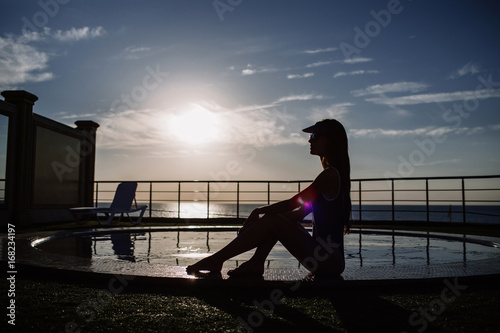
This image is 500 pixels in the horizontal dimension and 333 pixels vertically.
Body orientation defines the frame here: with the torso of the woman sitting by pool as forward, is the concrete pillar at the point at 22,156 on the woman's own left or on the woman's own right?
on the woman's own right

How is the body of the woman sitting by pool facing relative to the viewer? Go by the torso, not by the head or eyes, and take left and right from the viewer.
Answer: facing to the left of the viewer

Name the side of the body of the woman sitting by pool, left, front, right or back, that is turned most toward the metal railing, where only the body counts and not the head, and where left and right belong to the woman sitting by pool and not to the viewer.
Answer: right

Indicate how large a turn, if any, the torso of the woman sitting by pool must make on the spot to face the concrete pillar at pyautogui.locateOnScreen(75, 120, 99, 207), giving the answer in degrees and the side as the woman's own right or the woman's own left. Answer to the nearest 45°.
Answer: approximately 45° to the woman's own right

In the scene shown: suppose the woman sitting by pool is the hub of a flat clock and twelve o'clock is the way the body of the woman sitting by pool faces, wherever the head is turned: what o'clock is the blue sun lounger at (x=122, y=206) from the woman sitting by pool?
The blue sun lounger is roughly at 2 o'clock from the woman sitting by pool.

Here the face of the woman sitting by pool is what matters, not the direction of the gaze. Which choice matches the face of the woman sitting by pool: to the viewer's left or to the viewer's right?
to the viewer's left
